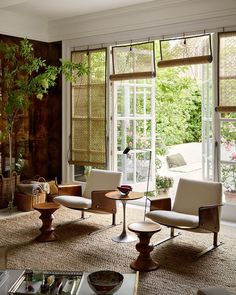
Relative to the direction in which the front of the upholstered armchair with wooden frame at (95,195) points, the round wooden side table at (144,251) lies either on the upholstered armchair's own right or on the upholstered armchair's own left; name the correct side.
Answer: on the upholstered armchair's own left

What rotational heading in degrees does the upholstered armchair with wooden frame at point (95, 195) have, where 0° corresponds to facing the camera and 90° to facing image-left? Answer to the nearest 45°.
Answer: approximately 45°

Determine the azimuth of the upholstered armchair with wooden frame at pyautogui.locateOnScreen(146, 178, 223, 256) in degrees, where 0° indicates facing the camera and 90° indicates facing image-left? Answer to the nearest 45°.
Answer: approximately 45°

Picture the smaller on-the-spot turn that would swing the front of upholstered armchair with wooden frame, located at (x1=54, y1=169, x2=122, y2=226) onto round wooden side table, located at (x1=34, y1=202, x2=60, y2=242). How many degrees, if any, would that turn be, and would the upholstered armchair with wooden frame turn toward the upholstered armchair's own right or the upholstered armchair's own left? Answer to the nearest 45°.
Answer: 0° — it already faces it

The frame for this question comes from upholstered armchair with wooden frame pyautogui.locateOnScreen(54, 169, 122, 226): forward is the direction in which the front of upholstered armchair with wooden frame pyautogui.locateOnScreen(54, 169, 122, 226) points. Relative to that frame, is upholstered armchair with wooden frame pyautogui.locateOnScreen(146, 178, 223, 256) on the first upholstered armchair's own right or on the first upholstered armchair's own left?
on the first upholstered armchair's own left

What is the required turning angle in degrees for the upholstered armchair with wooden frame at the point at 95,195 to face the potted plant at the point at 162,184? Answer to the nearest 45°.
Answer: approximately 180°

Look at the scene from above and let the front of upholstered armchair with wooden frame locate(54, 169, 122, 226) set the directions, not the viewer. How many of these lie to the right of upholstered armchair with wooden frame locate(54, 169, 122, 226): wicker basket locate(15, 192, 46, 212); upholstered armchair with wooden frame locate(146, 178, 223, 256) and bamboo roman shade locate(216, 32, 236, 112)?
1

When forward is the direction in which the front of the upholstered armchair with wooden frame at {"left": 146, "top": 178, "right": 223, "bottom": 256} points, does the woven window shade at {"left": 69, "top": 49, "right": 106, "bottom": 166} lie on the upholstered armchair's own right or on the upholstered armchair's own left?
on the upholstered armchair's own right

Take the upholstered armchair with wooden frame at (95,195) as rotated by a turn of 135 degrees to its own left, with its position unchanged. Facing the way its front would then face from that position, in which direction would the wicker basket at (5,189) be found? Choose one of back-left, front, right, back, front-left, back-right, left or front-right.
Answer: back-left
